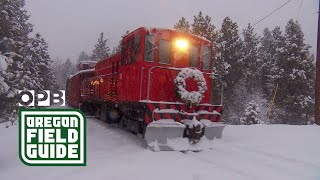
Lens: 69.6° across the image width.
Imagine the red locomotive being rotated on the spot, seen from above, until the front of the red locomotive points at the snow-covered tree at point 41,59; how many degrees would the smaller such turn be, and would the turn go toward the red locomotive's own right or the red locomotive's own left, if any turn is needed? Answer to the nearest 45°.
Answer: approximately 180°

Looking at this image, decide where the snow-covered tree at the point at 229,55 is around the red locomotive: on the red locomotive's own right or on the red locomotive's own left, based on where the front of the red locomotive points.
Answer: on the red locomotive's own left

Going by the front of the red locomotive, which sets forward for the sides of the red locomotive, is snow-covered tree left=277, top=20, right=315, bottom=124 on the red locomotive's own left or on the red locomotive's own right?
on the red locomotive's own left

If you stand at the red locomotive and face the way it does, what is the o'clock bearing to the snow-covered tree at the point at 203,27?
The snow-covered tree is roughly at 8 o'clock from the red locomotive.

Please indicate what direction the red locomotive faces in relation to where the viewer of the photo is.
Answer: facing the viewer and to the right of the viewer
